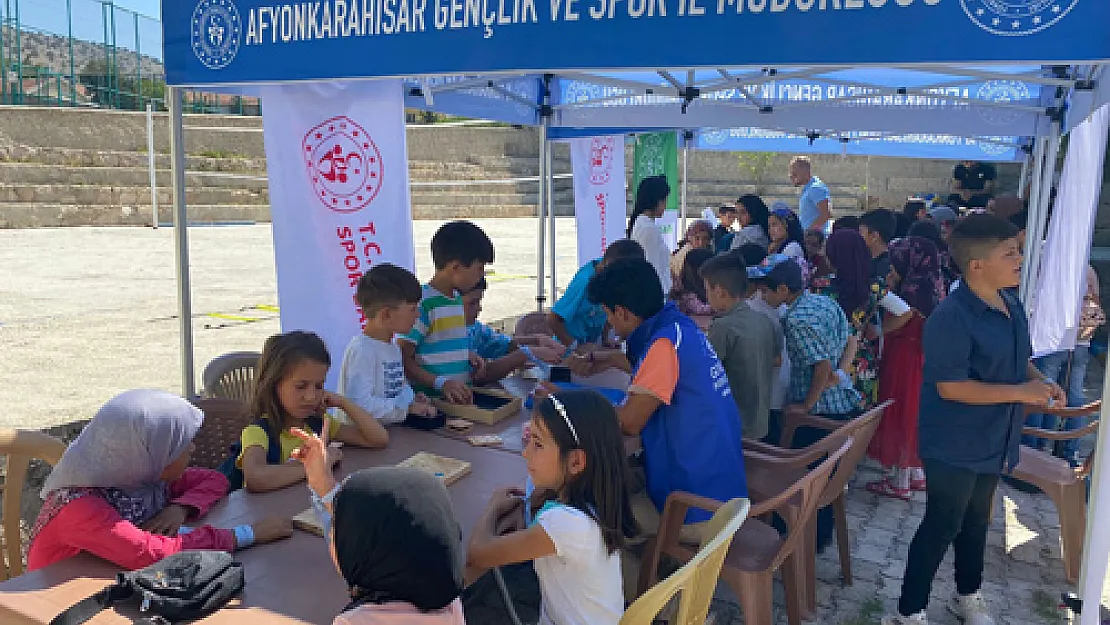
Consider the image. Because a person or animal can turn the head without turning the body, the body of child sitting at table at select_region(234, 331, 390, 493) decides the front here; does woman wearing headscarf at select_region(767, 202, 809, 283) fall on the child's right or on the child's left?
on the child's left

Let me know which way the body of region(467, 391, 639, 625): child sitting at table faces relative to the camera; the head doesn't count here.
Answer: to the viewer's left

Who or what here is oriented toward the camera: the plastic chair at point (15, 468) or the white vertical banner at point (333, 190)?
the white vertical banner

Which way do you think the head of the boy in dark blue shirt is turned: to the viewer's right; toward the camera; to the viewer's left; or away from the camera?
to the viewer's right

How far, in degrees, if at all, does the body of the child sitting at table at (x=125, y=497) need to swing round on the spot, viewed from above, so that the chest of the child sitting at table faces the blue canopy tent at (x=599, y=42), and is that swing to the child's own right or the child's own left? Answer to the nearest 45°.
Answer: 0° — they already face it

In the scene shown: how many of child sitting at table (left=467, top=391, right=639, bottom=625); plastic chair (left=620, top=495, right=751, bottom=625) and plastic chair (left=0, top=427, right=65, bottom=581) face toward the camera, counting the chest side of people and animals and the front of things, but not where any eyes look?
0

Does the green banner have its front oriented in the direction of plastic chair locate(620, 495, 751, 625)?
yes

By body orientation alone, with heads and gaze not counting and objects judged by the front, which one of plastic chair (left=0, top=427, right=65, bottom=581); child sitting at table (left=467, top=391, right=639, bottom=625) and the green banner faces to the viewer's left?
the child sitting at table

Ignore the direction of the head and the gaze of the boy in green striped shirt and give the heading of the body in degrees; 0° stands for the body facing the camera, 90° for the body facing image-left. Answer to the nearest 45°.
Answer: approximately 315°

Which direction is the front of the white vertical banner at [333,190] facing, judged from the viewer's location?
facing the viewer

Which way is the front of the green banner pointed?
toward the camera

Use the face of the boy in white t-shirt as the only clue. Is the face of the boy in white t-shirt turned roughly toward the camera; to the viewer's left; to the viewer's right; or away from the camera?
to the viewer's right

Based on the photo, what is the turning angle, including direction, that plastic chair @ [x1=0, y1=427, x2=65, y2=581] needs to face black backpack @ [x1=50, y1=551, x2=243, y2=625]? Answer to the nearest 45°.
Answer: approximately 90° to its right

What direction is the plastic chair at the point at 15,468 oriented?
to the viewer's right

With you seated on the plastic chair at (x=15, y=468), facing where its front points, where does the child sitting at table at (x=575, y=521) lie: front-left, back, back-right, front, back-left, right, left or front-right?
front-right

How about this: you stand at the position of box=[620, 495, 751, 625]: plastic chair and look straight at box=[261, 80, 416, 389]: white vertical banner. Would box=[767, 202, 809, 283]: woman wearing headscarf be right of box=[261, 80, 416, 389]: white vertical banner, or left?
right
